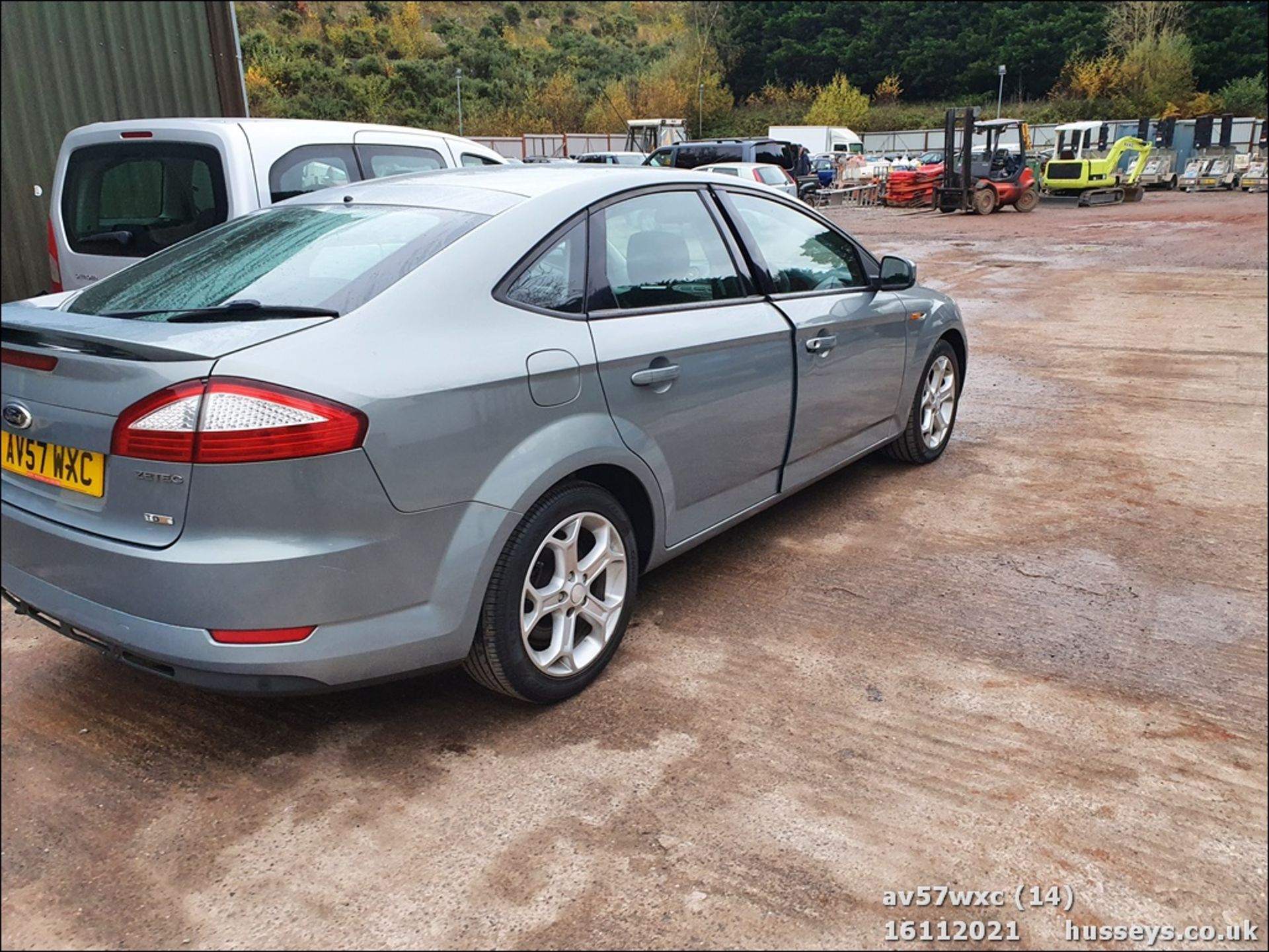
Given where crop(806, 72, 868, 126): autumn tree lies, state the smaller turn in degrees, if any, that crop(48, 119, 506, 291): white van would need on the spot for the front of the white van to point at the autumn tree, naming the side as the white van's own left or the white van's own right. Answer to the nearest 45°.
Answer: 0° — it already faces it

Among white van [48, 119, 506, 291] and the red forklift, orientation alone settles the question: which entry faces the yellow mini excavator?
the white van

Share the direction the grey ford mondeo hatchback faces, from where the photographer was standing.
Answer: facing away from the viewer and to the right of the viewer

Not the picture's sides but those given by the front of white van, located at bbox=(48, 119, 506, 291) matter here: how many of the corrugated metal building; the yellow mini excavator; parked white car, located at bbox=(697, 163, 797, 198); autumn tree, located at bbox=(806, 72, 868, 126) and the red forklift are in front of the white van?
4

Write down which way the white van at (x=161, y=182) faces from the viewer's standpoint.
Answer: facing away from the viewer and to the right of the viewer

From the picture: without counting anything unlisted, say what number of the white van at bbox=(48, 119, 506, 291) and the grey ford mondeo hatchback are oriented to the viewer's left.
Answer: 0

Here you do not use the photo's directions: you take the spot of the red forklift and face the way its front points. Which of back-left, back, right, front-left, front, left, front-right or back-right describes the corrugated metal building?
front-left

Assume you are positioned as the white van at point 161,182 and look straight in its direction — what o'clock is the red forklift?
The red forklift is roughly at 12 o'clock from the white van.

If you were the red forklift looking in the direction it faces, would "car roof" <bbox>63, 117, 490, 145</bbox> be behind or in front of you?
in front

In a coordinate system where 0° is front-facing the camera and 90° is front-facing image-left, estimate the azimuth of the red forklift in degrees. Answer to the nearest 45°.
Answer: approximately 45°

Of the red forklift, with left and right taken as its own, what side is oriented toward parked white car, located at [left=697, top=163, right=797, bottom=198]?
front

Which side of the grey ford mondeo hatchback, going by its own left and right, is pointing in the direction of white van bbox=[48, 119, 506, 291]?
left

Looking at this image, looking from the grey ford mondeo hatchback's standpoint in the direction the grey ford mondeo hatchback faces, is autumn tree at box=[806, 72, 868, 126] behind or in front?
in front
